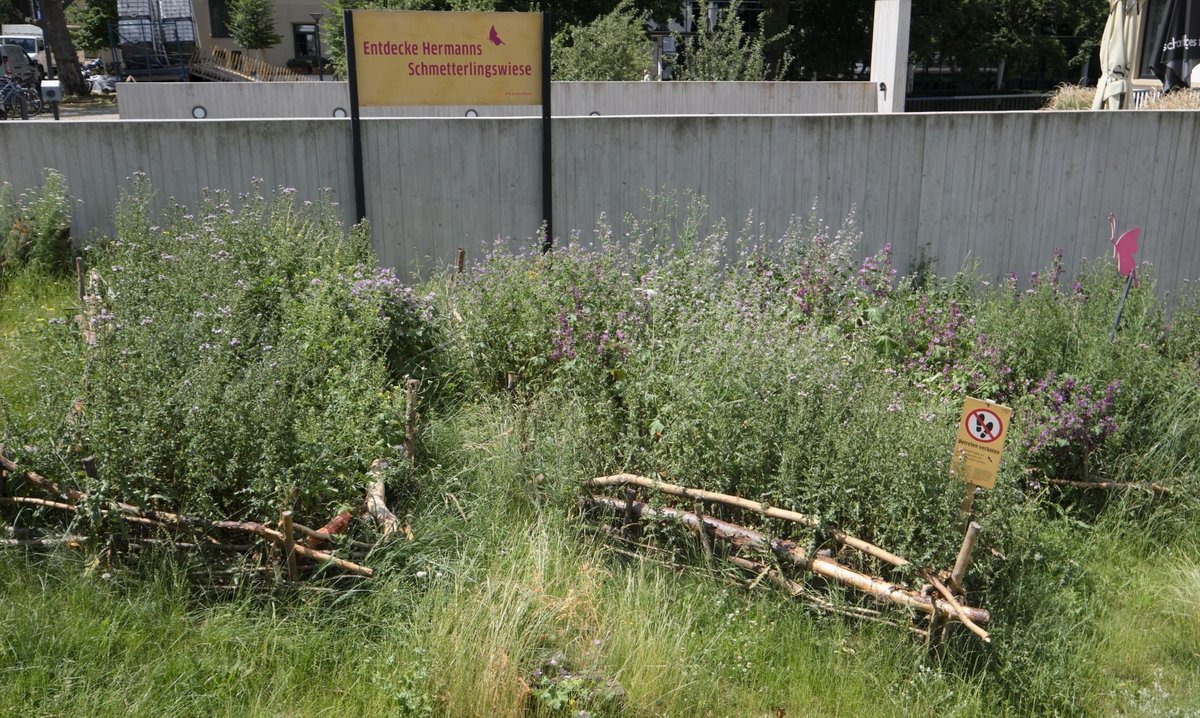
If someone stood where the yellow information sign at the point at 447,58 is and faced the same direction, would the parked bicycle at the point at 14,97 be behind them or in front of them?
behind

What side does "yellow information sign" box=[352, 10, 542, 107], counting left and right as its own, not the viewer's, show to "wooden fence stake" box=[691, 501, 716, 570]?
front

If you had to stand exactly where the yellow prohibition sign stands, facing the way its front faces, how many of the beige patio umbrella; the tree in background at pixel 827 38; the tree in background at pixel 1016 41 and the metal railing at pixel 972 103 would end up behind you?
4

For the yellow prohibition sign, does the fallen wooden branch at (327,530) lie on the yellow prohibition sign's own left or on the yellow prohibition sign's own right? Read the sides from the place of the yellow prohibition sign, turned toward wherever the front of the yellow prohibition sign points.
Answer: on the yellow prohibition sign's own right

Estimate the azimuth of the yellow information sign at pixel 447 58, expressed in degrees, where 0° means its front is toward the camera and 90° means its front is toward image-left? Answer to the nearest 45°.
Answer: approximately 0°

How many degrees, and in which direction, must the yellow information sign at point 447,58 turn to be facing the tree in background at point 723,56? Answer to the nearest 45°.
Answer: approximately 135° to its left

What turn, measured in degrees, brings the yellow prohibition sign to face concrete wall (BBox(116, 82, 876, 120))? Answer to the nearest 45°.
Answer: approximately 135° to its right
